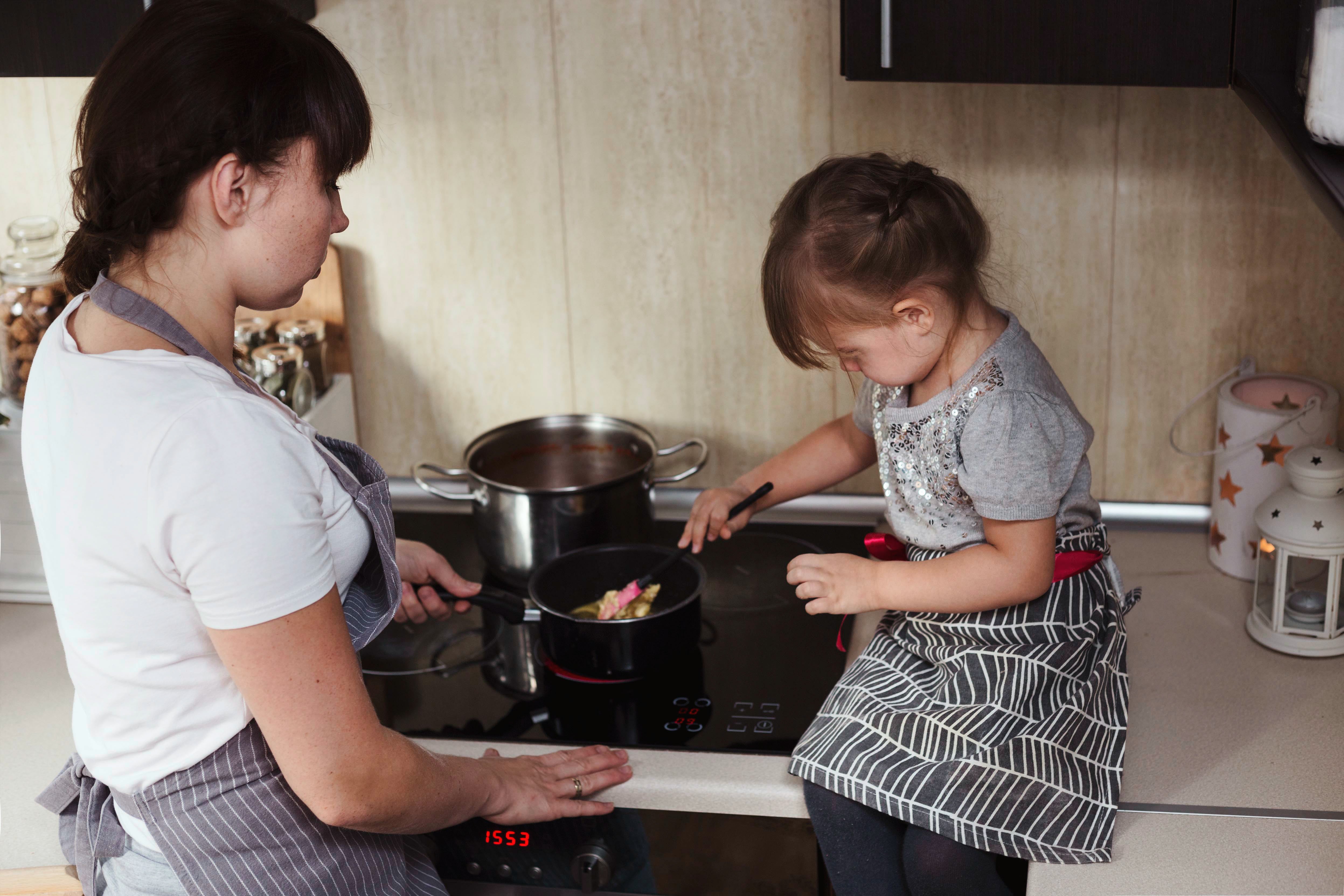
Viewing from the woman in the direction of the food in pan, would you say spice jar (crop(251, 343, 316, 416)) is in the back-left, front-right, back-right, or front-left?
front-left

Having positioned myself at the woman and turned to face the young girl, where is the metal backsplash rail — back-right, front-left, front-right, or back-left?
front-left

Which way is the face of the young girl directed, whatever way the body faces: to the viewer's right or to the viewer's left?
to the viewer's left

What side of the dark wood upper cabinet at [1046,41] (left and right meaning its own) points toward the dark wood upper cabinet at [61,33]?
right

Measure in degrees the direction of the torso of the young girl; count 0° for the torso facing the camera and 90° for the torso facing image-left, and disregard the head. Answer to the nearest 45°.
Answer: approximately 45°

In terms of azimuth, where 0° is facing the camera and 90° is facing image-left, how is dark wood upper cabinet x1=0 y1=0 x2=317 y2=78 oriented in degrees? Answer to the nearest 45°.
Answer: approximately 0°

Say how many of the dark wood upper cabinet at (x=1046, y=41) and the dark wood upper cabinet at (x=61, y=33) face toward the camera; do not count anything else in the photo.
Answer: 2

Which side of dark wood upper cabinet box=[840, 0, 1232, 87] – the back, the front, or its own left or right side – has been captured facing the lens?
front
